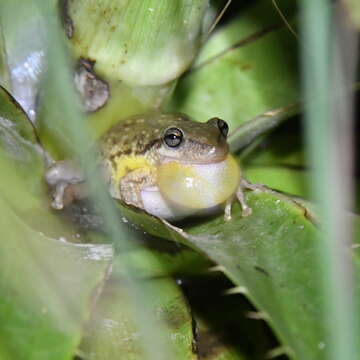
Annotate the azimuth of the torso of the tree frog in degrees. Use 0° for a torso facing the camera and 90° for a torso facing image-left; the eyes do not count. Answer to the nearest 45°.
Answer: approximately 315°
